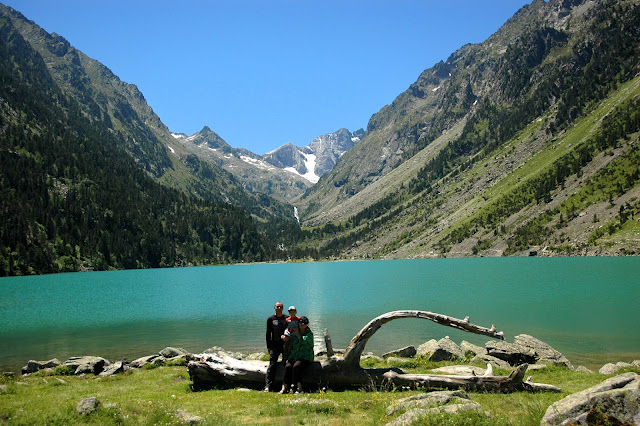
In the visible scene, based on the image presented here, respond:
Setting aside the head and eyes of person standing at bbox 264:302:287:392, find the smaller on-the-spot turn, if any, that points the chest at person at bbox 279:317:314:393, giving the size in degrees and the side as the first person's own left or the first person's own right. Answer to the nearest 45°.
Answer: approximately 45° to the first person's own left

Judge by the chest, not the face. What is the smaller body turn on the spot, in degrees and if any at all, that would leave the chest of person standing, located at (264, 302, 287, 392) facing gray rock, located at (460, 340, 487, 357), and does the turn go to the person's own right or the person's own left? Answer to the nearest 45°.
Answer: approximately 135° to the person's own left

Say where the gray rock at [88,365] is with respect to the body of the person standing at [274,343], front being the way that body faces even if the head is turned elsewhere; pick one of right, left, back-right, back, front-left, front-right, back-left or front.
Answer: back-right

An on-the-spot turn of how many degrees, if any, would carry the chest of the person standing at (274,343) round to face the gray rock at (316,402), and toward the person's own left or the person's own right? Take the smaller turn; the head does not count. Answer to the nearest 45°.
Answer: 0° — they already face it

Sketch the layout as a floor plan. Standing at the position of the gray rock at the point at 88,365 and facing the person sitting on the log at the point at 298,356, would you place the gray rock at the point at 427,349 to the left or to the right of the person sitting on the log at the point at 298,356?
left

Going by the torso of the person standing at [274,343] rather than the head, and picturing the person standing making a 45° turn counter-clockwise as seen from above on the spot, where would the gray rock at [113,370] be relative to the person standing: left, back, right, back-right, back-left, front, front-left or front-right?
back

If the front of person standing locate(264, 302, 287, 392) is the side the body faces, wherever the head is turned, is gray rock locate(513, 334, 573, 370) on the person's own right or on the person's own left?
on the person's own left

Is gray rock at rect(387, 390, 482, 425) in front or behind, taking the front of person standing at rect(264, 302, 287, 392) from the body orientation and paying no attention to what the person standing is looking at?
in front

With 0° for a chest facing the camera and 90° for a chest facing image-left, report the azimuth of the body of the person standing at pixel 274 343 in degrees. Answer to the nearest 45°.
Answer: approximately 0°
